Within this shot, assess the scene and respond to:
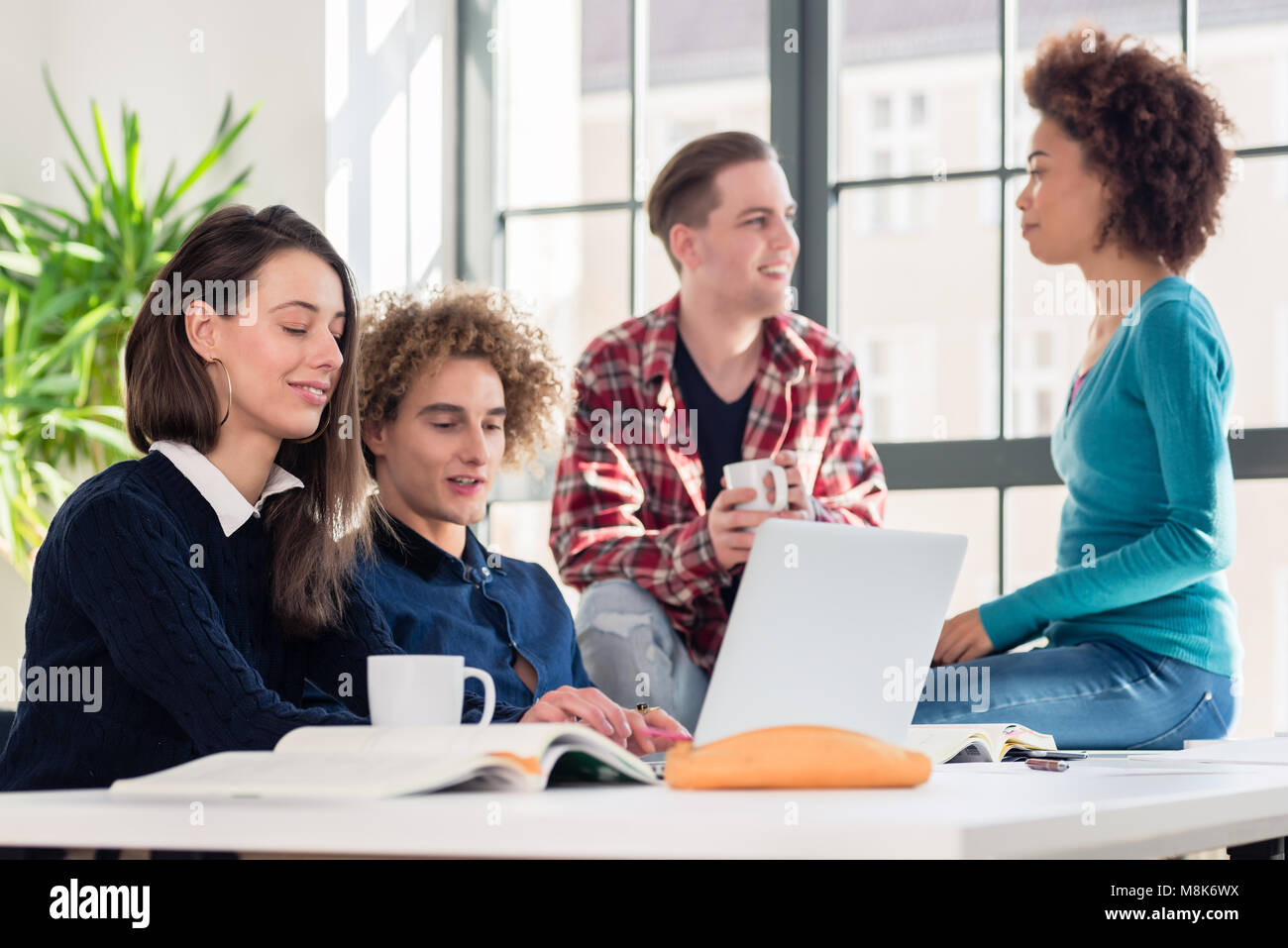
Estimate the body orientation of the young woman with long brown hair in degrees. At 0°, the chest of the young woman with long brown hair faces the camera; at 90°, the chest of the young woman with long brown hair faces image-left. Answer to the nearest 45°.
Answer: approximately 315°

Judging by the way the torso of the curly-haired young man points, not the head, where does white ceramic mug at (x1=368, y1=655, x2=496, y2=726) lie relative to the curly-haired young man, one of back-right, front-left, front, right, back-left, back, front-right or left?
front-right

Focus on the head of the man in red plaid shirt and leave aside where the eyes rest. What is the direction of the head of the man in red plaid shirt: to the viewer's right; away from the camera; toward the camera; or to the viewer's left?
to the viewer's right

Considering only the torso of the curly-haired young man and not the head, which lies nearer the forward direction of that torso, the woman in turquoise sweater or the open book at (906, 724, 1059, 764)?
the open book

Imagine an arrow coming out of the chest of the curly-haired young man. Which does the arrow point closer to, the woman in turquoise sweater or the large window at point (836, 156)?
the woman in turquoise sweater

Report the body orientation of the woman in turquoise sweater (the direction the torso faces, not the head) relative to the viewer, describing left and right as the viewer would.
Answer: facing to the left of the viewer

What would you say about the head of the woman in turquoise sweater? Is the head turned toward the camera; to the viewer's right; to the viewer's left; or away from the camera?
to the viewer's left
